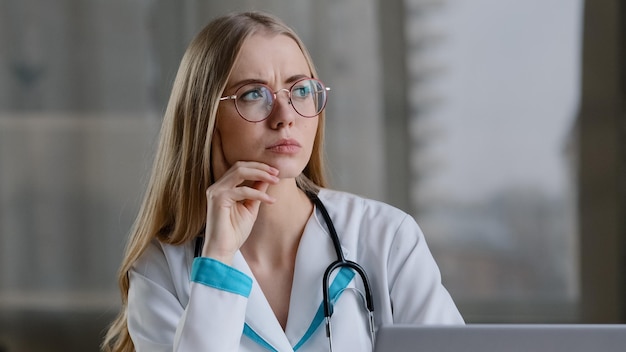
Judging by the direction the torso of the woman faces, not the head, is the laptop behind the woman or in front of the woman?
in front

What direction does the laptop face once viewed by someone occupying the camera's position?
facing away from the viewer

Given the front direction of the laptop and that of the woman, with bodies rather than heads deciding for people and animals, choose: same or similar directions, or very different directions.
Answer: very different directions

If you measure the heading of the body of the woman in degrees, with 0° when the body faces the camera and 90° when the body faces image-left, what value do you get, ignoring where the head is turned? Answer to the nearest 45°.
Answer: approximately 0°

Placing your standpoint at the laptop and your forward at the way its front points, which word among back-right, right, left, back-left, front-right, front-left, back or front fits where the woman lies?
front-left

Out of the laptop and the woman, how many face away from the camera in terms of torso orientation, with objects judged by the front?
1
